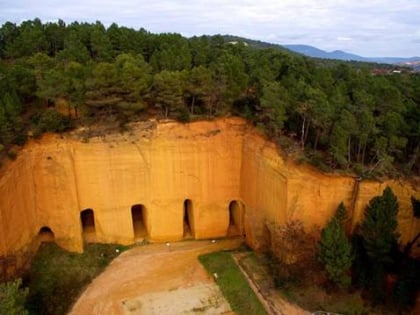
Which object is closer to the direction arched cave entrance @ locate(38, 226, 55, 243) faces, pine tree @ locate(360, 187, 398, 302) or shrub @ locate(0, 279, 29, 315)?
the shrub

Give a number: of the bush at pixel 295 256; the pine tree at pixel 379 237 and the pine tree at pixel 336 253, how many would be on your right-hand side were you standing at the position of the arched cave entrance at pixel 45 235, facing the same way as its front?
0

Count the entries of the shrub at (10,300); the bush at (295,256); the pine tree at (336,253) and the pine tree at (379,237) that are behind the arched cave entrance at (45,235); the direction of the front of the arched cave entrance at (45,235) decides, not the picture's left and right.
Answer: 0

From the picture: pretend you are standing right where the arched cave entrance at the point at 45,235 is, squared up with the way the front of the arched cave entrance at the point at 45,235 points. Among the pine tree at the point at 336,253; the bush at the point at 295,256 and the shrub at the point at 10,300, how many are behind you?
0

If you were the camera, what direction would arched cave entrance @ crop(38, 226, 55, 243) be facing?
facing the viewer

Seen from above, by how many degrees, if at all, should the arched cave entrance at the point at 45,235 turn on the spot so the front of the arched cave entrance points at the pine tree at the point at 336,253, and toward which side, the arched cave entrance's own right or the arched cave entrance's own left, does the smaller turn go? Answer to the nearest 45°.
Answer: approximately 45° to the arched cave entrance's own left

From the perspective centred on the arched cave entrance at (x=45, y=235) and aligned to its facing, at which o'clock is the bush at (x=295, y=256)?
The bush is roughly at 10 o'clock from the arched cave entrance.

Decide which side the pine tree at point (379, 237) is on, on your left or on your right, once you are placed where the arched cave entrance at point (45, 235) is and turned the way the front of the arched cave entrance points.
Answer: on your left

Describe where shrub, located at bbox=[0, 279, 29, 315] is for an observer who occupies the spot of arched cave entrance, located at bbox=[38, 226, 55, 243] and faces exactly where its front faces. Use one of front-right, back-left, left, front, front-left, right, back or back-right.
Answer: front

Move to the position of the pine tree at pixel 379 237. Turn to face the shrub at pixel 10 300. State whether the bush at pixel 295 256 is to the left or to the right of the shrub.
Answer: right
